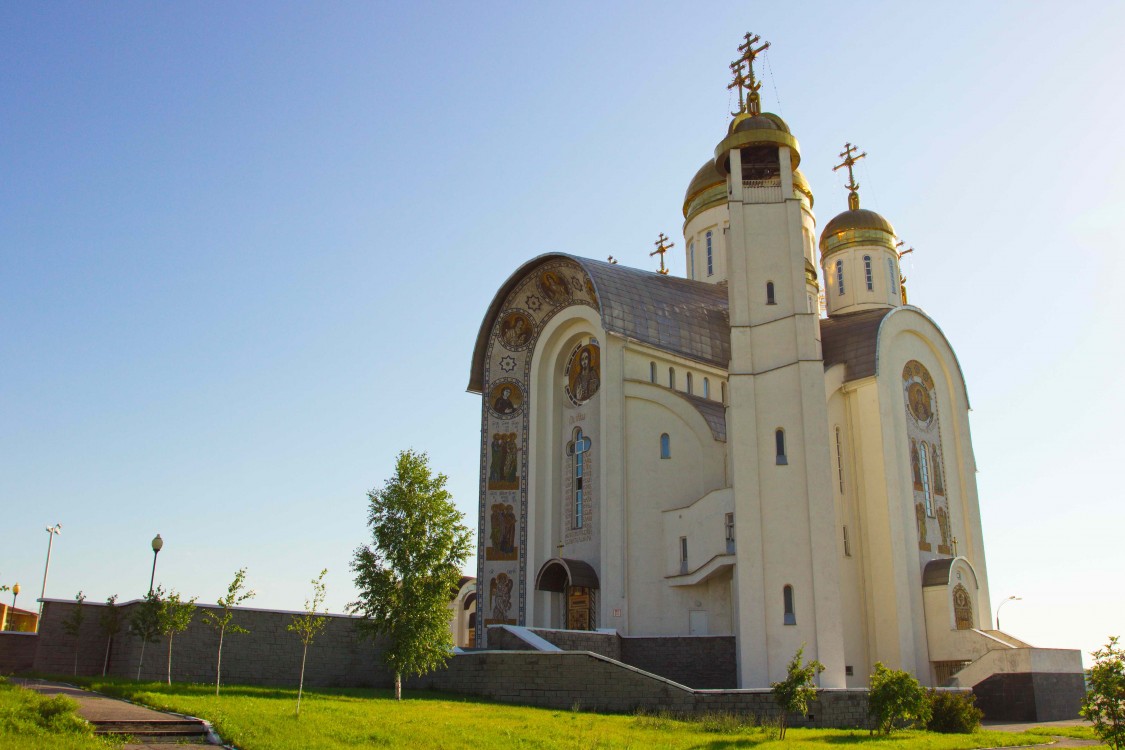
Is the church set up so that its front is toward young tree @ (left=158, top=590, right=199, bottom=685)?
yes

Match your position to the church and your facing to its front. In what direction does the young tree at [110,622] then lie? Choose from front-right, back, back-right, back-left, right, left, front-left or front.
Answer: front

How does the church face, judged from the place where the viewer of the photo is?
facing the viewer and to the left of the viewer

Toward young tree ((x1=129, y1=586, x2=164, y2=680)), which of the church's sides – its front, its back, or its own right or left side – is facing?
front

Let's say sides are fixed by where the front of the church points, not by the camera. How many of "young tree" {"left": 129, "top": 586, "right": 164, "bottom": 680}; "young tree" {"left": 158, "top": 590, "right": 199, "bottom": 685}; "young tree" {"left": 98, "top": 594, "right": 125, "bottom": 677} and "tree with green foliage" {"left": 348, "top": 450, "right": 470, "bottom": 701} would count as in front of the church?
4

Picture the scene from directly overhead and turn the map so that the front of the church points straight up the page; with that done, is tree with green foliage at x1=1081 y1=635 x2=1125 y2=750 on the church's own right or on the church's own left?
on the church's own left

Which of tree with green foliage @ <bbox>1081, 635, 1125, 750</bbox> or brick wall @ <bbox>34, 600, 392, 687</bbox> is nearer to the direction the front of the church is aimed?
the brick wall

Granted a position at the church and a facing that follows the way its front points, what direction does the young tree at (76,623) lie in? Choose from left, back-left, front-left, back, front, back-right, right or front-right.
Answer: front

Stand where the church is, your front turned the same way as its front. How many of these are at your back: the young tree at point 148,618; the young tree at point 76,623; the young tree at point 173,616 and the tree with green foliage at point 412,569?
0

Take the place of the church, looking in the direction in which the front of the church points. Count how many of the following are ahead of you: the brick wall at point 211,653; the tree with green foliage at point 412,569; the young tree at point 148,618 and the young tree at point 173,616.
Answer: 4

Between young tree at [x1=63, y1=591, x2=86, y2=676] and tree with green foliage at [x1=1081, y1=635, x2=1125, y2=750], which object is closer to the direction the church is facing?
the young tree

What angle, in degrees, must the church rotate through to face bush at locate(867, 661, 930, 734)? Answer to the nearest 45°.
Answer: approximately 45° to its left

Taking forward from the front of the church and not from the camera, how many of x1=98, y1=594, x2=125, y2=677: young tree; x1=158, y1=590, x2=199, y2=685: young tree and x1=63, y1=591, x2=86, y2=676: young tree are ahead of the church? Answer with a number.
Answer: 3

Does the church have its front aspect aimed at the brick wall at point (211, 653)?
yes

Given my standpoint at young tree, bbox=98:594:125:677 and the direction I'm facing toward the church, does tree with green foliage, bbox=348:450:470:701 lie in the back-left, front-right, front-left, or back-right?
front-right

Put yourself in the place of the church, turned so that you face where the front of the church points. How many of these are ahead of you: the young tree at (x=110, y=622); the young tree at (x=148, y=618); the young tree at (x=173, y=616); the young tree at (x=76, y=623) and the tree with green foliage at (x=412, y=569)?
5

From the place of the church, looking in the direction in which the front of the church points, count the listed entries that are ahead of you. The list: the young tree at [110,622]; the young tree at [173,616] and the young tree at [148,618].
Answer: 3

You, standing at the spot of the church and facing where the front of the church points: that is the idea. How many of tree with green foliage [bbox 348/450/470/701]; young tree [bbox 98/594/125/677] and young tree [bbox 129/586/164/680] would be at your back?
0

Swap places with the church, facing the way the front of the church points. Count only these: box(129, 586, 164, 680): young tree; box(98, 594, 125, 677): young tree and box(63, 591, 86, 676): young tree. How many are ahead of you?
3
